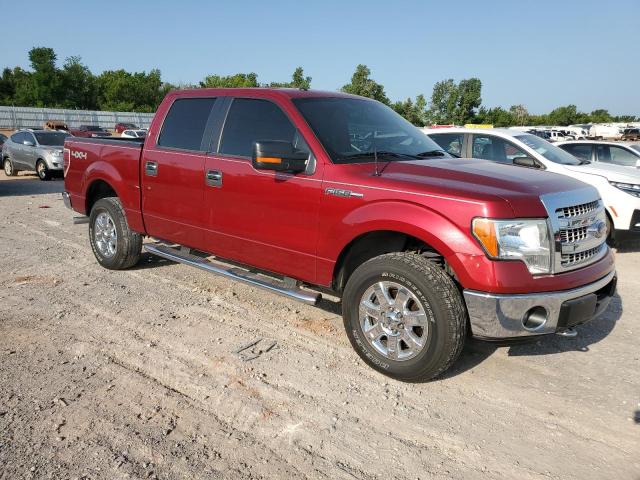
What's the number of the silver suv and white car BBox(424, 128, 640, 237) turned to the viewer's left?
0

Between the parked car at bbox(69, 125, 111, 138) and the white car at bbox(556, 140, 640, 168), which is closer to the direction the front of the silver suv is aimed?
the white car

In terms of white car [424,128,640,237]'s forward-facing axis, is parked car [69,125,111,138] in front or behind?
behind

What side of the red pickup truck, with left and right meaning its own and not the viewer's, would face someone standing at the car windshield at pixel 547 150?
left

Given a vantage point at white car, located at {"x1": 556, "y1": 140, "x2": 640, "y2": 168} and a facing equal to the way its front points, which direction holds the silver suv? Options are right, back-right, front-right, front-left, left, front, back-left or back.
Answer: back-right

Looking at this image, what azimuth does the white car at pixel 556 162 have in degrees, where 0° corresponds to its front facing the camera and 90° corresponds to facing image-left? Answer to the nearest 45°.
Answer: approximately 315°

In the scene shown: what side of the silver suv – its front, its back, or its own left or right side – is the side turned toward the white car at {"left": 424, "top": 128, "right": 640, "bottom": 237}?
front

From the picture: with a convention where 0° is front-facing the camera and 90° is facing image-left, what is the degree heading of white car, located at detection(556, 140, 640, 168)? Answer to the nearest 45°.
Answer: approximately 315°

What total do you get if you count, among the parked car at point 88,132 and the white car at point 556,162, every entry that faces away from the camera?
0

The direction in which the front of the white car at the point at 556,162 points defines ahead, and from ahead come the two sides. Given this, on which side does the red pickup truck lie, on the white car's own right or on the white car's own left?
on the white car's own right

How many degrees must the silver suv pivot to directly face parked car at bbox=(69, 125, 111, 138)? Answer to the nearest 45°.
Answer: approximately 135° to its left
